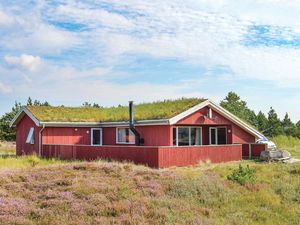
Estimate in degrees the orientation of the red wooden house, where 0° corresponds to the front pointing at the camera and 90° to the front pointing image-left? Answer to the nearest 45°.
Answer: approximately 315°

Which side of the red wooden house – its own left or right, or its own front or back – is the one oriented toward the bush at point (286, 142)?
left
